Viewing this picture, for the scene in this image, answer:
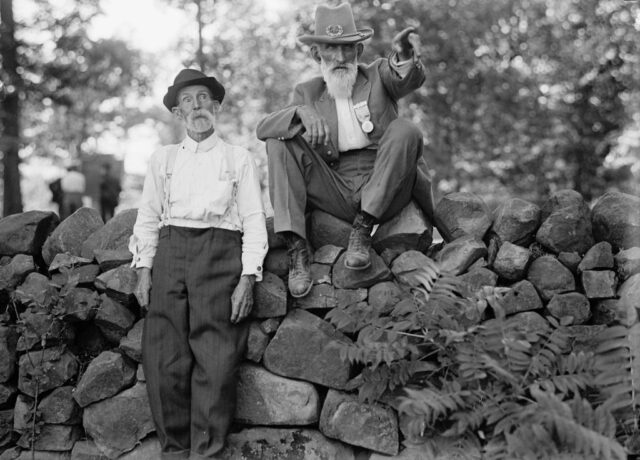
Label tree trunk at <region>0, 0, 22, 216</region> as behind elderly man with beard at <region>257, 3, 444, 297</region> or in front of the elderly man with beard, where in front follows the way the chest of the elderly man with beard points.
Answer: behind

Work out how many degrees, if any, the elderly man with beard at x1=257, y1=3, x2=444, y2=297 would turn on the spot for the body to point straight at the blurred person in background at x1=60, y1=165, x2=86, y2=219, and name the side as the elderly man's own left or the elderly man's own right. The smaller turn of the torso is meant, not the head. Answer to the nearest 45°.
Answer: approximately 135° to the elderly man's own right

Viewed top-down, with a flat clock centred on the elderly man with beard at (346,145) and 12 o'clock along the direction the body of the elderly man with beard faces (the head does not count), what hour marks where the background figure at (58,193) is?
The background figure is roughly at 5 o'clock from the elderly man with beard.

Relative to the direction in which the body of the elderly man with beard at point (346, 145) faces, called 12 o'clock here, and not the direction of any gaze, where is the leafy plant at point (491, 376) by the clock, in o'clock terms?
The leafy plant is roughly at 11 o'clock from the elderly man with beard.

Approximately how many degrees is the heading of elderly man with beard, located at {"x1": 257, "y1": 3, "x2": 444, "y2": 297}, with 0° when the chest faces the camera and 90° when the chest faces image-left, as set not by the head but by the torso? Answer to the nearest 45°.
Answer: approximately 0°

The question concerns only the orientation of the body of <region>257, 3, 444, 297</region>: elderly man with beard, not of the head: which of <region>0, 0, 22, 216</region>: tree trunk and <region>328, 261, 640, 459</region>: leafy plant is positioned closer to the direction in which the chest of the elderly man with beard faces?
the leafy plant

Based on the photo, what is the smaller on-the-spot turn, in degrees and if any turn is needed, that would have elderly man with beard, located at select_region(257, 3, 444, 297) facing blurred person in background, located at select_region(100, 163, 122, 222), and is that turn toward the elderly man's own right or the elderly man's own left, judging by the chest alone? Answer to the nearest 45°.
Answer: approximately 135° to the elderly man's own right

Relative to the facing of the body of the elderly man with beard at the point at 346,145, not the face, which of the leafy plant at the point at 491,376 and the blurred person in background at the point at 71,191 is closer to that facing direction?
the leafy plant
